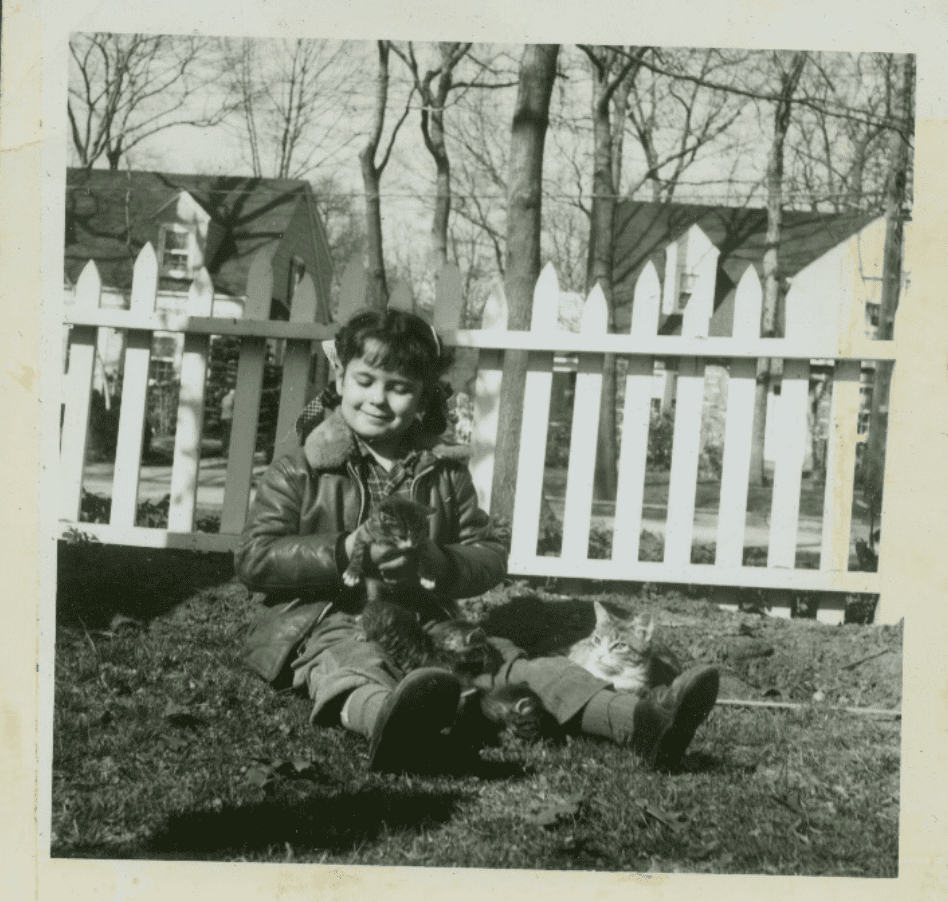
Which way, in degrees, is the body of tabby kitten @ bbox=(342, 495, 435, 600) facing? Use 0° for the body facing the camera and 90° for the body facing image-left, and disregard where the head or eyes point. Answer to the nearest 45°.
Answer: approximately 315°

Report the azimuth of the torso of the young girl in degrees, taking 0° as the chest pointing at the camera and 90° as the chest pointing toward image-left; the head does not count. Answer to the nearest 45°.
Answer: approximately 315°

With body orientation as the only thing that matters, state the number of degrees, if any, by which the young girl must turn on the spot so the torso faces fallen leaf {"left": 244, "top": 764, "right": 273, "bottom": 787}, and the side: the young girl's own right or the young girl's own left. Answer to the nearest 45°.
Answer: approximately 45° to the young girl's own right

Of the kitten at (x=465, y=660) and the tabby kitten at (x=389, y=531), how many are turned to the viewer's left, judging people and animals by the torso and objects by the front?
0
